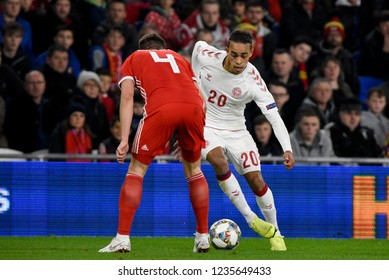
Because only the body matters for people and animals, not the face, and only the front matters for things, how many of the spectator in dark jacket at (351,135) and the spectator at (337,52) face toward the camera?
2

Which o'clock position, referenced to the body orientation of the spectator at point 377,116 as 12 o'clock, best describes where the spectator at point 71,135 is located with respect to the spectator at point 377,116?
the spectator at point 71,135 is roughly at 2 o'clock from the spectator at point 377,116.

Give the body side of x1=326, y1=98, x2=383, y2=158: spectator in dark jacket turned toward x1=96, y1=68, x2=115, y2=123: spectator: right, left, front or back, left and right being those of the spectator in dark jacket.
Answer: right

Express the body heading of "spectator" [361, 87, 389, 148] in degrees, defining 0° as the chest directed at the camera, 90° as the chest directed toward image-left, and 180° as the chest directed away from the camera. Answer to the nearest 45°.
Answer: approximately 0°

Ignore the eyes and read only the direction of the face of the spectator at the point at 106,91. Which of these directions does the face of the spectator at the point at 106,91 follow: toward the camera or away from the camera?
toward the camera

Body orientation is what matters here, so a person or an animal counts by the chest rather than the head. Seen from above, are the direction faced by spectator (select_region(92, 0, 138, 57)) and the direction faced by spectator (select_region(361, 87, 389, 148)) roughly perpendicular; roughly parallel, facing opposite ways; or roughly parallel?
roughly parallel

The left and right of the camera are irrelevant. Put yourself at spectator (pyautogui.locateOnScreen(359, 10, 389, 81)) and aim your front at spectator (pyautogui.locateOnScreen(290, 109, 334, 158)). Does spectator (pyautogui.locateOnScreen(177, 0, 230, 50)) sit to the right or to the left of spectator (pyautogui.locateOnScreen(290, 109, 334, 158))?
right

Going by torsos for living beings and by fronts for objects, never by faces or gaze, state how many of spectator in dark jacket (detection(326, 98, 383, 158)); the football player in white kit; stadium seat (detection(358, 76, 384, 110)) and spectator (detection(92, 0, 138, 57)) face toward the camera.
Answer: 4

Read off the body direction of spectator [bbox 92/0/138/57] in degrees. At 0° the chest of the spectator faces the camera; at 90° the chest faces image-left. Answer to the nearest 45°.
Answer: approximately 0°

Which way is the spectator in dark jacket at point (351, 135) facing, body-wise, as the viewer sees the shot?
toward the camera

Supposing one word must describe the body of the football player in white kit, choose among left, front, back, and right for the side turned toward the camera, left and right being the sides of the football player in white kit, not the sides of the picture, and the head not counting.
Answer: front

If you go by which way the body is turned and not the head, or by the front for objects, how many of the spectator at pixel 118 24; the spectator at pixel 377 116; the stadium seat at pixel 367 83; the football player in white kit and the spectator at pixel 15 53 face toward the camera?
5

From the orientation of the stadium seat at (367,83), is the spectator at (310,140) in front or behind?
in front

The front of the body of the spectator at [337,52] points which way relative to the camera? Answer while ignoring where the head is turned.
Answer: toward the camera

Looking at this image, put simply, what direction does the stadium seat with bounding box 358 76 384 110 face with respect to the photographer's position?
facing the viewer
